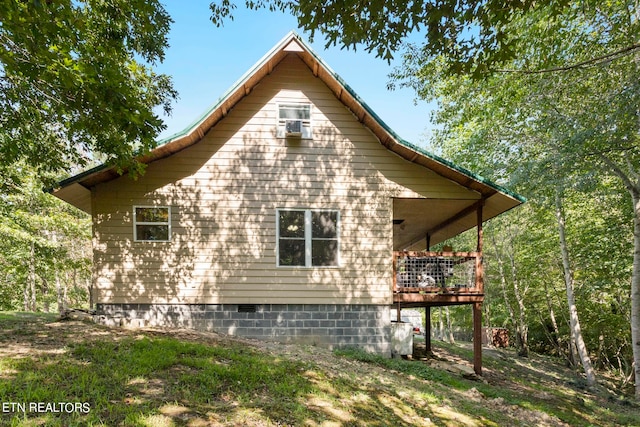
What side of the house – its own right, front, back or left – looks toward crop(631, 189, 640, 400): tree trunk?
front

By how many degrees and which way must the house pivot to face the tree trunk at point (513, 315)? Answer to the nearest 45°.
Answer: approximately 45° to its left

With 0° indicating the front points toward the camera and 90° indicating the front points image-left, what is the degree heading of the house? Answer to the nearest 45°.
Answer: approximately 270°

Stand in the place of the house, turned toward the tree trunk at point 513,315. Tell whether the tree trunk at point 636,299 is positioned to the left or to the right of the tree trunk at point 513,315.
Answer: right
